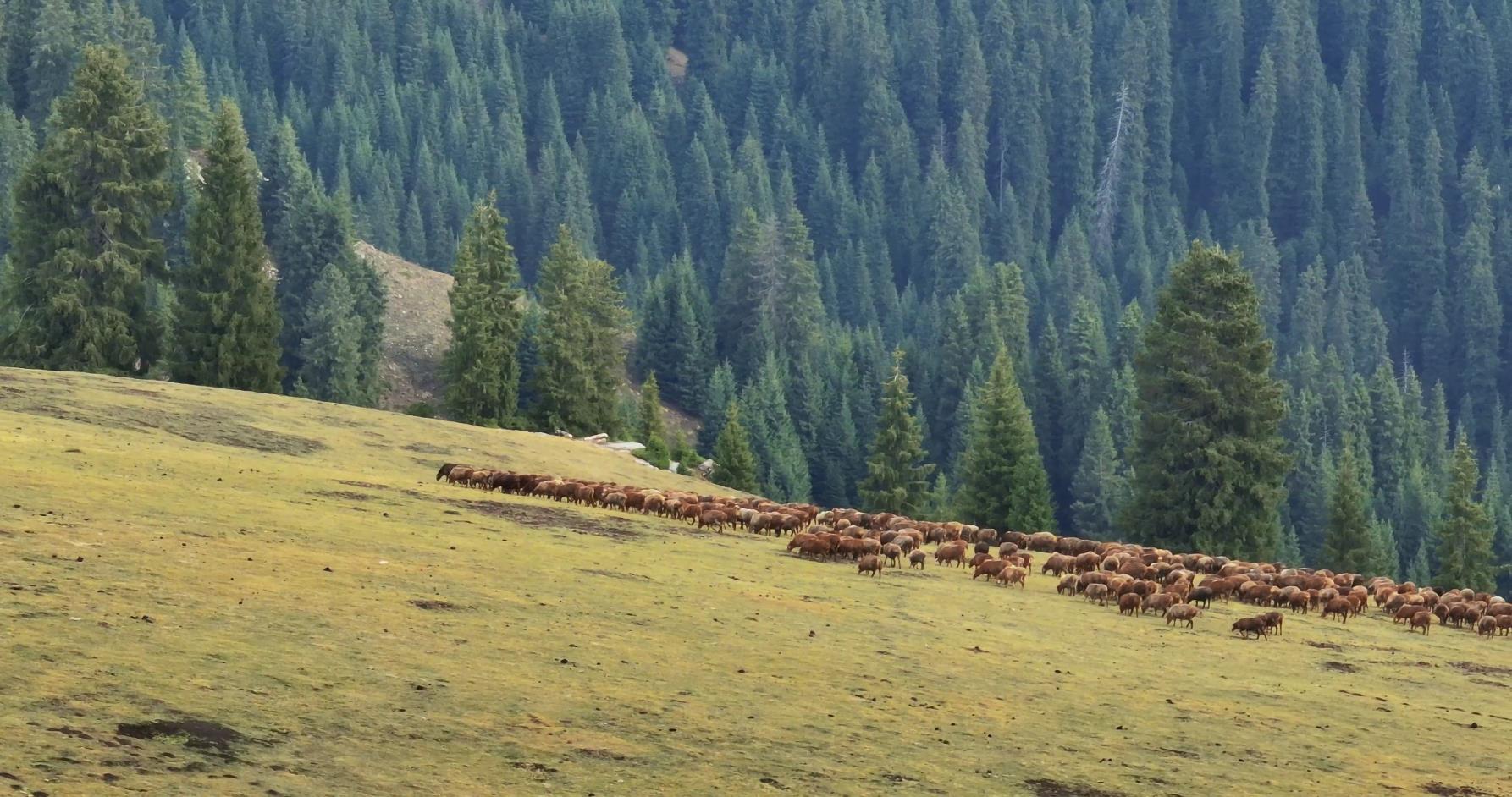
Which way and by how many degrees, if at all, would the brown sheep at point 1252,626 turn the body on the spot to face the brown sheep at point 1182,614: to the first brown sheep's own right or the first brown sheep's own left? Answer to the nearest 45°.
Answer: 0° — it already faces it

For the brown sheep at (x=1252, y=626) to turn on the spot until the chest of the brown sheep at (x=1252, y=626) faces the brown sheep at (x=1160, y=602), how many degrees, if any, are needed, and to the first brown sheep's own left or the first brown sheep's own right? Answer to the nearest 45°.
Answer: approximately 45° to the first brown sheep's own right

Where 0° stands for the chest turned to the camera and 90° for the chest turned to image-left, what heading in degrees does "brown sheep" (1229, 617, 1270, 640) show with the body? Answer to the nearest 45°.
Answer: approximately 90°

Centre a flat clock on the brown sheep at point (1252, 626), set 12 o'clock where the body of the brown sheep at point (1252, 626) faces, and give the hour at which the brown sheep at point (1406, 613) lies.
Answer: the brown sheep at point (1406, 613) is roughly at 4 o'clock from the brown sheep at point (1252, 626).

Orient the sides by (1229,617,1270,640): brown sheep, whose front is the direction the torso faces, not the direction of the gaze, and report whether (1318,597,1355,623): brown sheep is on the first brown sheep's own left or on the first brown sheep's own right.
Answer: on the first brown sheep's own right

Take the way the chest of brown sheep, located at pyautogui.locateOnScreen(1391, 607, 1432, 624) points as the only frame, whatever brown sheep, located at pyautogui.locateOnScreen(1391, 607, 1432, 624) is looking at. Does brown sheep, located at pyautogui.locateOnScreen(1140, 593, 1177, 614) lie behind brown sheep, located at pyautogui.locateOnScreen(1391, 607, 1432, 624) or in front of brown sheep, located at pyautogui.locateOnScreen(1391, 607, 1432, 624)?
in front

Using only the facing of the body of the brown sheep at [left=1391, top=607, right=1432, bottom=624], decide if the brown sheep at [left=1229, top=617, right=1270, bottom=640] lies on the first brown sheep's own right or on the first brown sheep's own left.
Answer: on the first brown sheep's own left

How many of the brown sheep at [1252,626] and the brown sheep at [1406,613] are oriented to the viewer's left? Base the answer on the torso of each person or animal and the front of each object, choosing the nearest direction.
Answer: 2

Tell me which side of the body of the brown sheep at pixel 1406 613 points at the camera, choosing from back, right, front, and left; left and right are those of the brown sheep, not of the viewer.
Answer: left

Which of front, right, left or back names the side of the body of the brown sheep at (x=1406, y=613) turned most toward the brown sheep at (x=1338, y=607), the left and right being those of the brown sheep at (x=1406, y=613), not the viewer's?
front
